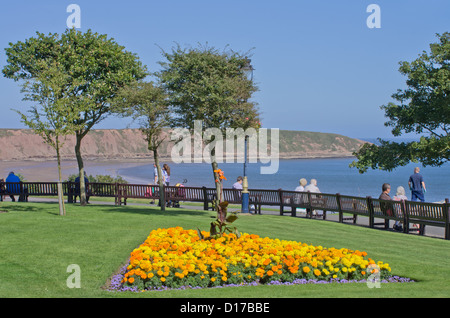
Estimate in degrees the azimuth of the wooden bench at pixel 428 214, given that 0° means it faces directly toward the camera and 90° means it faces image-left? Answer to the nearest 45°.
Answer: approximately 225°

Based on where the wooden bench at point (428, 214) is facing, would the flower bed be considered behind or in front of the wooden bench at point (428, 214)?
behind

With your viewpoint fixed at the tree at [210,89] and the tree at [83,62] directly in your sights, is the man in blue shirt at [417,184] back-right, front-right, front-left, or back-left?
back-right

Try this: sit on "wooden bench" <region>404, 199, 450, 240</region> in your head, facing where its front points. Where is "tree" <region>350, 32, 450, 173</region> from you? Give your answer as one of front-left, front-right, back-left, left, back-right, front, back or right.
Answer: front-left

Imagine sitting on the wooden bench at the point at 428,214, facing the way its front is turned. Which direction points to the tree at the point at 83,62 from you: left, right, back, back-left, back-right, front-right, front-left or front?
back-left

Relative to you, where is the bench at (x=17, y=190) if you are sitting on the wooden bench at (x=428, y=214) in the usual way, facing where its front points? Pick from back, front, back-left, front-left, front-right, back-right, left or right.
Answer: back-left

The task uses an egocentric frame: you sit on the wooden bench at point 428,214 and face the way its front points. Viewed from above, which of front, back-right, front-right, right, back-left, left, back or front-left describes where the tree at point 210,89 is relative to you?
back-left
